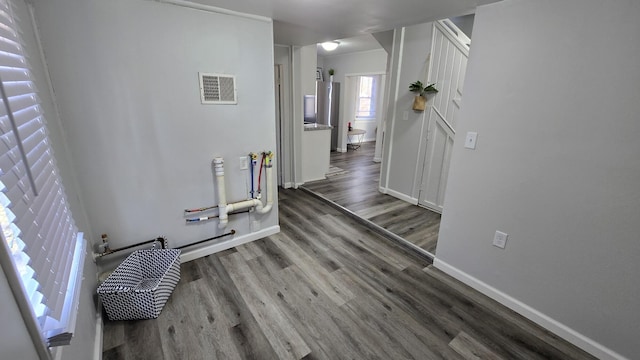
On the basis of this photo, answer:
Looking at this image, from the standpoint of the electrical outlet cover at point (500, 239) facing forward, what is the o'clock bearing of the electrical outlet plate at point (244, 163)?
The electrical outlet plate is roughly at 1 o'clock from the electrical outlet cover.

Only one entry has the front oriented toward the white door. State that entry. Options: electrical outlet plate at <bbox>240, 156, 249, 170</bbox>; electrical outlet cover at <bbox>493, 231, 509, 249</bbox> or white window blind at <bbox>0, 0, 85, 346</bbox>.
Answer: the white window blind

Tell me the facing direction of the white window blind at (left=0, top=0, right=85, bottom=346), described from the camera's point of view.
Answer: facing to the right of the viewer

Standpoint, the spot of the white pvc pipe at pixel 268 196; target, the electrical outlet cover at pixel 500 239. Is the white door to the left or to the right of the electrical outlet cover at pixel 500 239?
left

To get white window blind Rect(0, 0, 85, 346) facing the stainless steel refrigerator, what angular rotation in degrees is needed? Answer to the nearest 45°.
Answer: approximately 45° to its left

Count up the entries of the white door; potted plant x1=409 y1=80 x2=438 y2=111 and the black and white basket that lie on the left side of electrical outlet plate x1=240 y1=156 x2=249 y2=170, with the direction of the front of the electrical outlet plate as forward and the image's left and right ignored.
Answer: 2

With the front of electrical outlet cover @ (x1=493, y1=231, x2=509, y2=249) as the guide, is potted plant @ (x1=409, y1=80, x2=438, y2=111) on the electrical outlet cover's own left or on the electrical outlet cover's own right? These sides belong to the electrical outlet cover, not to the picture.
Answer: on the electrical outlet cover's own right

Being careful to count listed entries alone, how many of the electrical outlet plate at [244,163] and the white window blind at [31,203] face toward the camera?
1
